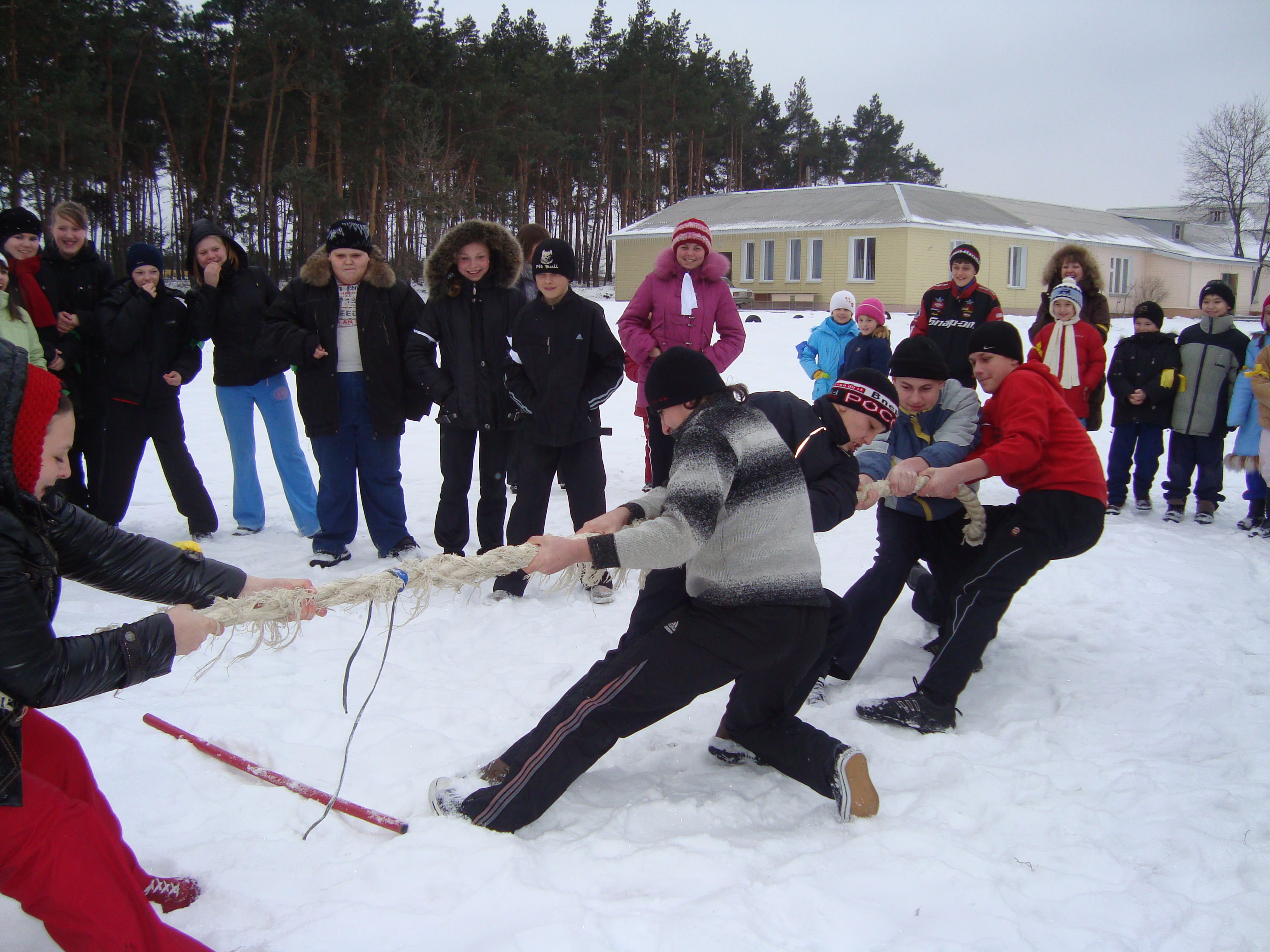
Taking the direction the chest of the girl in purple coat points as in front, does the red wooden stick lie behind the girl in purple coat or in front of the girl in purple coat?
in front

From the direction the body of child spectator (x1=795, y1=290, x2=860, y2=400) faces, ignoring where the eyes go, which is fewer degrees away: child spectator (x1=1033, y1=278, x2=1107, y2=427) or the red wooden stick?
the red wooden stick

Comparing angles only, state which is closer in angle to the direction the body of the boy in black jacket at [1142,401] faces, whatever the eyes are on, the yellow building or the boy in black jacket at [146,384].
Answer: the boy in black jacket

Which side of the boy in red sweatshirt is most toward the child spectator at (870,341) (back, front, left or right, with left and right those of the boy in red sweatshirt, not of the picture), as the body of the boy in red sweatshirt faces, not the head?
right

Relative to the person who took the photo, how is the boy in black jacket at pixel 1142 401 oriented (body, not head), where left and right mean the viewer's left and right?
facing the viewer

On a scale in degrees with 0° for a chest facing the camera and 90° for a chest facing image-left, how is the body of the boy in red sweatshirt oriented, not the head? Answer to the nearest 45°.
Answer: approximately 90°

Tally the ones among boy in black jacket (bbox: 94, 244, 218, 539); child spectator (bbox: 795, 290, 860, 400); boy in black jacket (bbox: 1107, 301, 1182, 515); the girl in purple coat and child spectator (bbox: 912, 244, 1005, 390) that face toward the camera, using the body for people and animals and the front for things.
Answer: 5

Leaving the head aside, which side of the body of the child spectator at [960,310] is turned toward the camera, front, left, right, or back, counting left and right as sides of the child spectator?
front

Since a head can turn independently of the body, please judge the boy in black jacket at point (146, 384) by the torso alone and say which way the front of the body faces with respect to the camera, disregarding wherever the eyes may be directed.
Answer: toward the camera

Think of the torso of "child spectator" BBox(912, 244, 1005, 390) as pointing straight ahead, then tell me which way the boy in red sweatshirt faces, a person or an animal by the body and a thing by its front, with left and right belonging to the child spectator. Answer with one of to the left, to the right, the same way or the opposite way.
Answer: to the right

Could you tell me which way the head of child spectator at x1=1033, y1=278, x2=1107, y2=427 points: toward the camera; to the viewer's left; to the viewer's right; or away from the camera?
toward the camera

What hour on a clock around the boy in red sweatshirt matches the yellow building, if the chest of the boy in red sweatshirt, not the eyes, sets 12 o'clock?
The yellow building is roughly at 3 o'clock from the boy in red sweatshirt.

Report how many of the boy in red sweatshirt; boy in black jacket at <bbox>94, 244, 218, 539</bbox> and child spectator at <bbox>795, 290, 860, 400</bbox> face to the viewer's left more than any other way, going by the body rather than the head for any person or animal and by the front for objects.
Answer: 1

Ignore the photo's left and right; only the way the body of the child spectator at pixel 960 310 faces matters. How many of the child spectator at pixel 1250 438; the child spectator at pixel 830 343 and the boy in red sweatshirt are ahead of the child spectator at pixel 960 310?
1

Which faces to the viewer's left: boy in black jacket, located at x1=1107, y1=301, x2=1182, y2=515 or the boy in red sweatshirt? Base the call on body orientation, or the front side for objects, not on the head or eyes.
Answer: the boy in red sweatshirt
